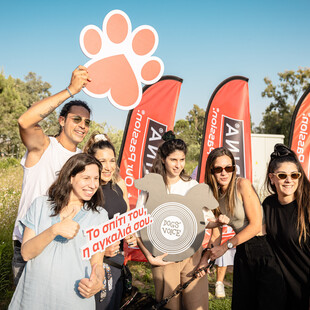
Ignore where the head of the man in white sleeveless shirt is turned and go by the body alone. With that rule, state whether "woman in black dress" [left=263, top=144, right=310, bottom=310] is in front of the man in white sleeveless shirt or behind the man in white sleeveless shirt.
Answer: in front

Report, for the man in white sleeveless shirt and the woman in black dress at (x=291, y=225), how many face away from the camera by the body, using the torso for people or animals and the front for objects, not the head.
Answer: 0

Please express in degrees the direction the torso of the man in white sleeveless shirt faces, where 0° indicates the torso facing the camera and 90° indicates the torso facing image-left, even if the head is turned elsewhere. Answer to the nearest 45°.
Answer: approximately 315°

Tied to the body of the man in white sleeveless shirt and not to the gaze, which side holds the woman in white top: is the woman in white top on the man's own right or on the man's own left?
on the man's own left

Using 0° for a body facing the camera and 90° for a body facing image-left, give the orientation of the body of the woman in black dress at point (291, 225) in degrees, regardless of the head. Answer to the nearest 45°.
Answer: approximately 0°
